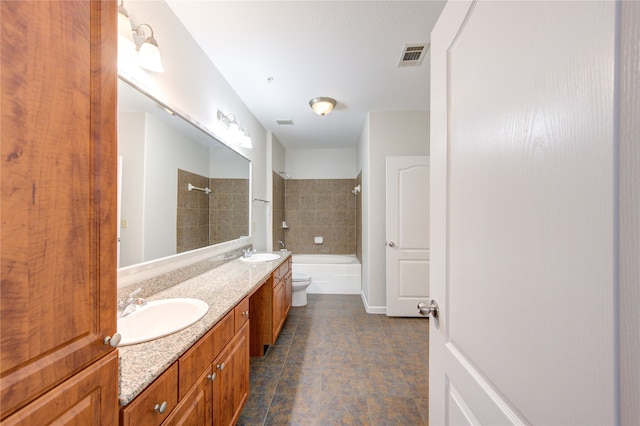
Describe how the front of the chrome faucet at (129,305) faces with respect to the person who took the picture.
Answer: facing to the right of the viewer

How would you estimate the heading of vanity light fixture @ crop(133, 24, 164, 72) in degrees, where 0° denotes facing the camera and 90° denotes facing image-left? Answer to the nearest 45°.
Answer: approximately 270°

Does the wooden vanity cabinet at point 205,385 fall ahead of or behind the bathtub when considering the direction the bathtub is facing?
ahead

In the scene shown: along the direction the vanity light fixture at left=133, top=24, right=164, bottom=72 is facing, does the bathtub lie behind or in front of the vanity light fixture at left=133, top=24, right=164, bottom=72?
in front

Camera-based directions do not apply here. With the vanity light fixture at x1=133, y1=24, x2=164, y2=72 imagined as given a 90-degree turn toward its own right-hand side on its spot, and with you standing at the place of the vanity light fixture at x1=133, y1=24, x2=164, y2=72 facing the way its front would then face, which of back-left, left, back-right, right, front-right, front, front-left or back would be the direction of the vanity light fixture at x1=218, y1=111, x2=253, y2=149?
back-left

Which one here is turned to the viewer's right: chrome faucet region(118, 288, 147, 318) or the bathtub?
the chrome faucet

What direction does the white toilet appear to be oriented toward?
to the viewer's right
